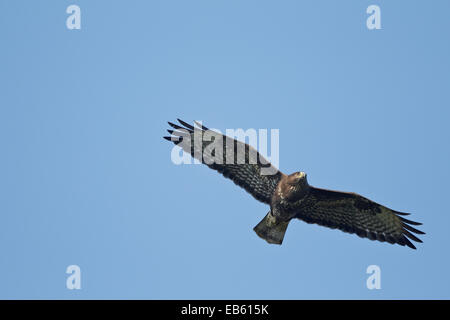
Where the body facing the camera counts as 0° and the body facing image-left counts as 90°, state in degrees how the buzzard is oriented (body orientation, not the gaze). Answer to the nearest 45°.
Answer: approximately 315°
